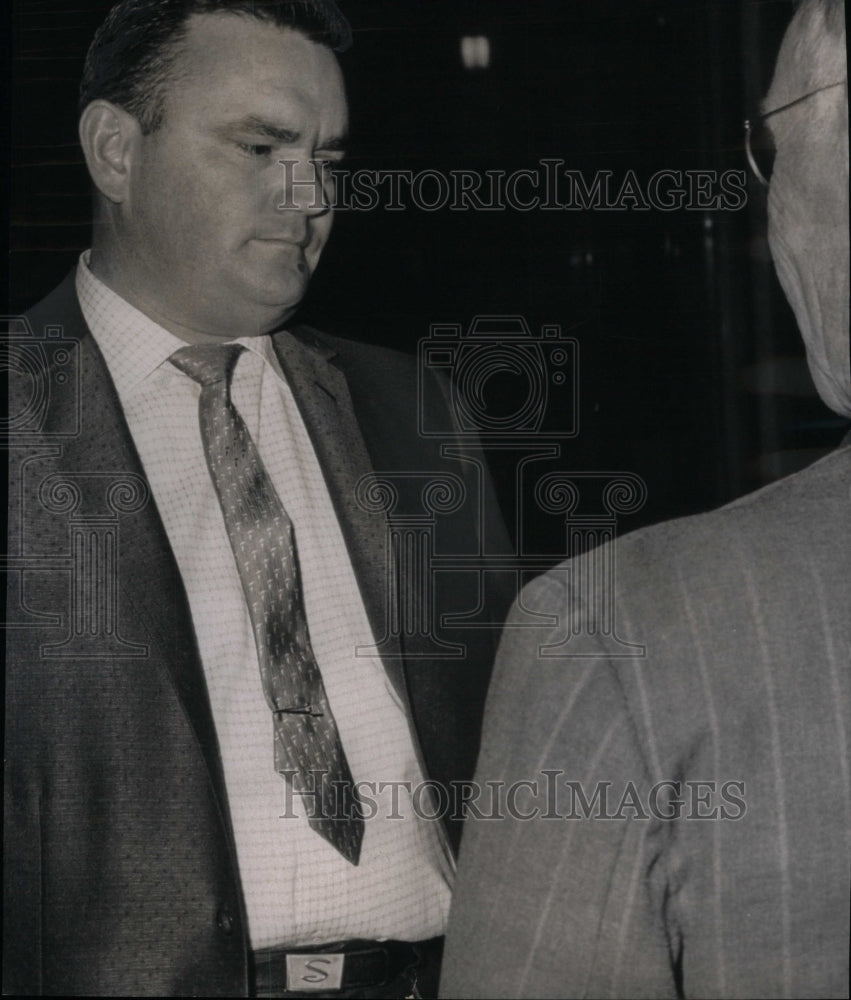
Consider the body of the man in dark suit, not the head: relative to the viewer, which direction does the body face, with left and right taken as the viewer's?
facing the viewer and to the right of the viewer

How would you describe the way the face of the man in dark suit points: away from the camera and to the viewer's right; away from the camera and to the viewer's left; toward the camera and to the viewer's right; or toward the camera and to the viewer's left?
toward the camera and to the viewer's right
